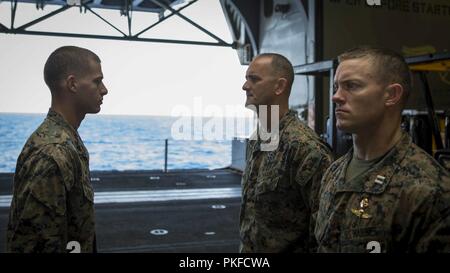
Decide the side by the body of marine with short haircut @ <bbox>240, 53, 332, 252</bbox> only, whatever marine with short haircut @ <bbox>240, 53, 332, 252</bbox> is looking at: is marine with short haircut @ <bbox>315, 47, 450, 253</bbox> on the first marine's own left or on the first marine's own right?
on the first marine's own left

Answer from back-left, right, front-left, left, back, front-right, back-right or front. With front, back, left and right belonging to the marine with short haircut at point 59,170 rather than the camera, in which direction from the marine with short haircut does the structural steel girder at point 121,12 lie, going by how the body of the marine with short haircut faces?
left

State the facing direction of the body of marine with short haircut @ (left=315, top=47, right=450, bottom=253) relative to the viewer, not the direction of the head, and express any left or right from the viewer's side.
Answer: facing the viewer and to the left of the viewer

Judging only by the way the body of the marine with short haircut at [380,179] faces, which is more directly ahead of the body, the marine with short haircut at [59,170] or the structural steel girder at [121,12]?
the marine with short haircut

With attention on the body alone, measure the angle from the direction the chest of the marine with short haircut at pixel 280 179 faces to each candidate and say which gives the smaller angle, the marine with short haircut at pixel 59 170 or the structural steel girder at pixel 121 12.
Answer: the marine with short haircut

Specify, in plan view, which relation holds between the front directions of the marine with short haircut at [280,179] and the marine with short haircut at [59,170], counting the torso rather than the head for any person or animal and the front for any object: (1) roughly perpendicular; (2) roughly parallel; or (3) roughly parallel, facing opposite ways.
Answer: roughly parallel, facing opposite ways

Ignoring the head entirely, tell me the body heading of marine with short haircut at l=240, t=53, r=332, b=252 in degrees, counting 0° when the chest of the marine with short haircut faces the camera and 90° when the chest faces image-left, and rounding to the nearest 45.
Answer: approximately 45°

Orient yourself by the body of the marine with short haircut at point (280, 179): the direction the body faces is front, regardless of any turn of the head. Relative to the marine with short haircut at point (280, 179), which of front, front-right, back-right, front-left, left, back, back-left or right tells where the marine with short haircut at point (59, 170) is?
front

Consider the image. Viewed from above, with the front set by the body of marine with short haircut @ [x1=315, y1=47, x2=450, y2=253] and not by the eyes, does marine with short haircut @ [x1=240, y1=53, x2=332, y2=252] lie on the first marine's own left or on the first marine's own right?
on the first marine's own right

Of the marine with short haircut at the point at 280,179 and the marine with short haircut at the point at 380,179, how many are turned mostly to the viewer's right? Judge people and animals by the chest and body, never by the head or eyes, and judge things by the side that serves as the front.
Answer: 0

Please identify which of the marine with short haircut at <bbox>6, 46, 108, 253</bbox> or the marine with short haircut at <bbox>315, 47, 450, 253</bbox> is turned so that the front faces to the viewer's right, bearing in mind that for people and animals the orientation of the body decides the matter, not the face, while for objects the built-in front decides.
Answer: the marine with short haircut at <bbox>6, 46, 108, 253</bbox>

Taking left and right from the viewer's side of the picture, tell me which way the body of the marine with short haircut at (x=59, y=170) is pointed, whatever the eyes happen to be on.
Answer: facing to the right of the viewer

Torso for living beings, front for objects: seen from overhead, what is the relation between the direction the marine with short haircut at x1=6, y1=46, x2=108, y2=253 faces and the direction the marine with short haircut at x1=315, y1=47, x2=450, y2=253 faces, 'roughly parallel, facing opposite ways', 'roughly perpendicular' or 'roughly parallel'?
roughly parallel, facing opposite ways

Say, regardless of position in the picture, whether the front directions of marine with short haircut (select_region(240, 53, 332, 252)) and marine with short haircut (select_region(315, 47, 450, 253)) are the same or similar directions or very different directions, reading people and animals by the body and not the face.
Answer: same or similar directions

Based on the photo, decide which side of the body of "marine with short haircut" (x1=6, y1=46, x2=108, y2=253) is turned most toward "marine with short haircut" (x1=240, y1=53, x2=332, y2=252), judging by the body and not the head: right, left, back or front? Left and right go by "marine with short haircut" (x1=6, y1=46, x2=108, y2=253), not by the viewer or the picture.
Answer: front
